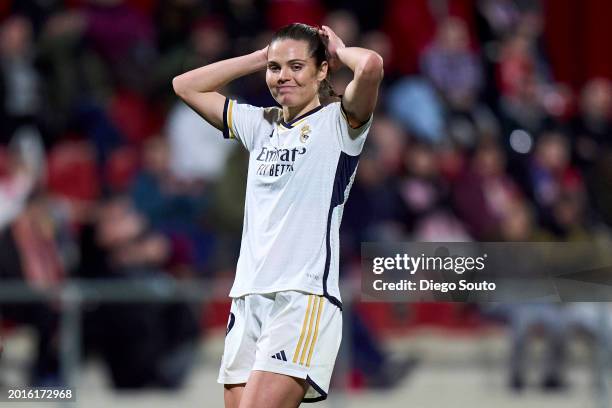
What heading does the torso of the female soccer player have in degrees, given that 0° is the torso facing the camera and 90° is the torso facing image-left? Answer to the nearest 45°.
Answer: approximately 45°
